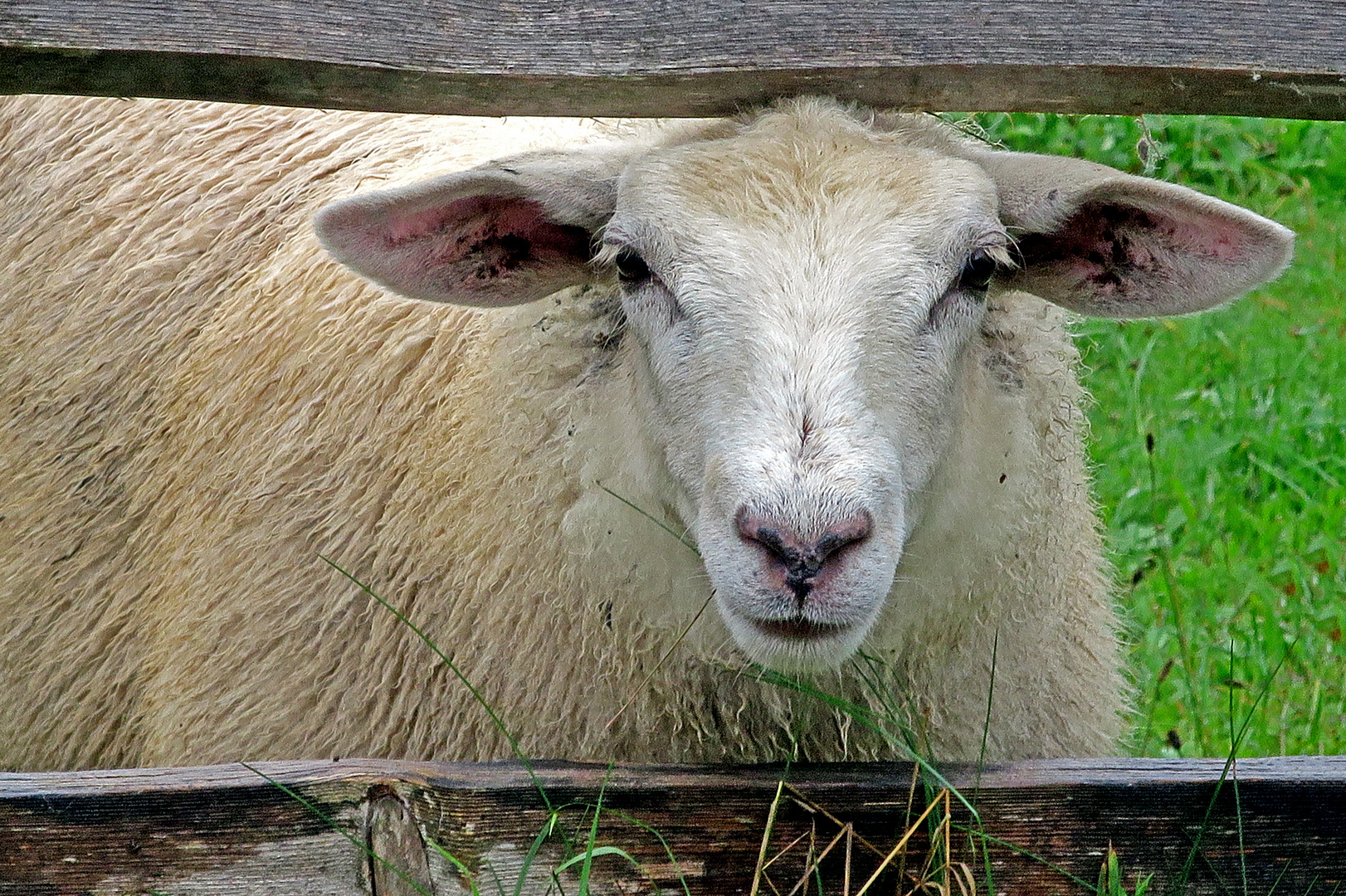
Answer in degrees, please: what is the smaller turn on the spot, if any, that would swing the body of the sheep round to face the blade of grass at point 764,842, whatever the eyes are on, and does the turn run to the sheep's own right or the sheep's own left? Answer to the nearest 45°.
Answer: approximately 45° to the sheep's own right

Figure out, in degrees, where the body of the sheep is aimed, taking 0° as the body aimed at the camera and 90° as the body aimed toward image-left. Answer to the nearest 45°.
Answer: approximately 315°
